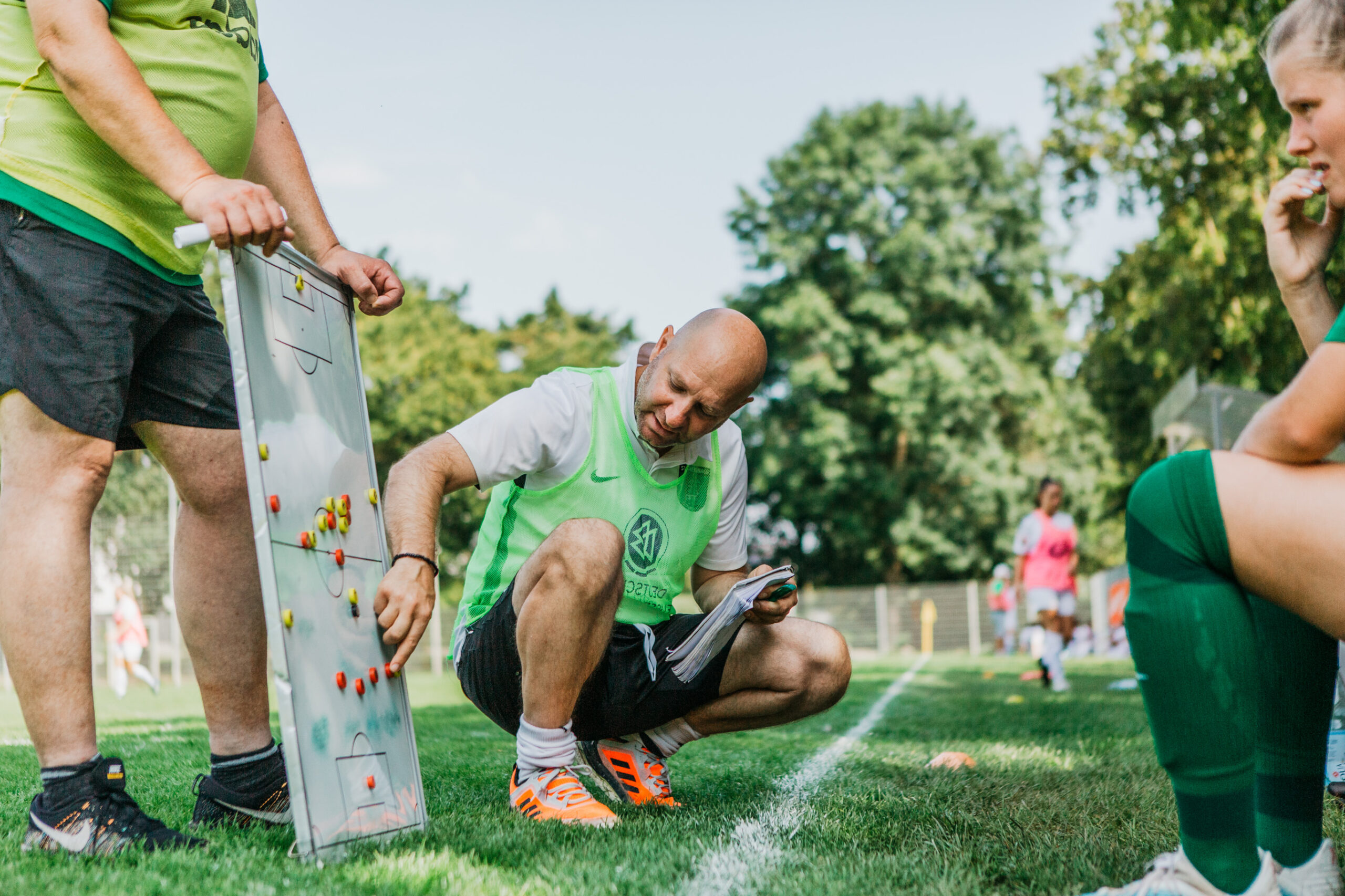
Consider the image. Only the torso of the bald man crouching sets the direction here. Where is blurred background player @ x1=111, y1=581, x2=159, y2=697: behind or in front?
behind
